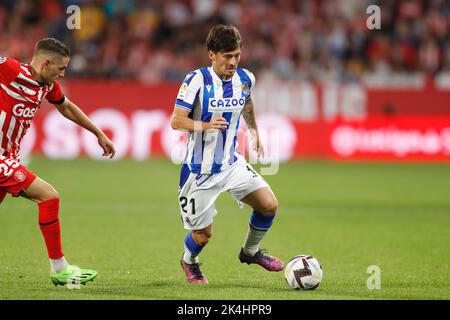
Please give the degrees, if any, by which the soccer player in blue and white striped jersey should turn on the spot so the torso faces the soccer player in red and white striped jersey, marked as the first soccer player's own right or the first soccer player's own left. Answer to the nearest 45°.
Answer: approximately 135° to the first soccer player's own right

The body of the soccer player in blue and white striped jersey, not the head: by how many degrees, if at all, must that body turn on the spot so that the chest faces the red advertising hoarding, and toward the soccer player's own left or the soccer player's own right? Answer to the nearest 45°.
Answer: approximately 135° to the soccer player's own left

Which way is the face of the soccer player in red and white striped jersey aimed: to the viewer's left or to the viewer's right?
to the viewer's right

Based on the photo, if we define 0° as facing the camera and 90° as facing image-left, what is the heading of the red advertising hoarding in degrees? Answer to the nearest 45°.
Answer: approximately 0°

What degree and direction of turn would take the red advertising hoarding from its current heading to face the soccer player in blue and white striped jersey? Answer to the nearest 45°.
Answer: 0° — it already faces them

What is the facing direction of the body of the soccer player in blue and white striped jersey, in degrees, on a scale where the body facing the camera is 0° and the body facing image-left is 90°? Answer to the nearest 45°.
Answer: approximately 315°
